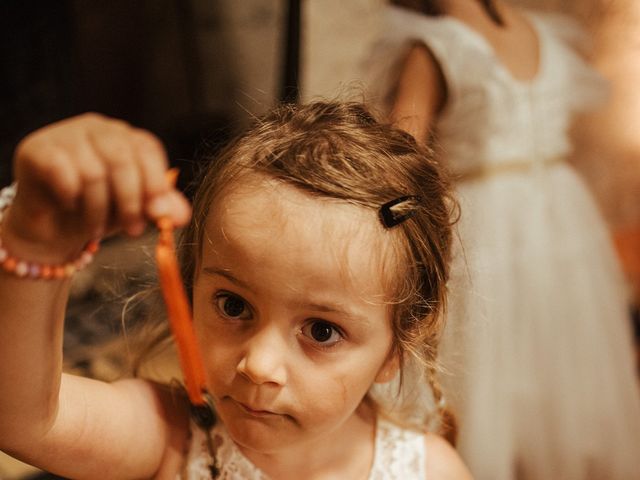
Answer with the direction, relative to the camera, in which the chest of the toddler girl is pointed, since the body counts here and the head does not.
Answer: toward the camera
